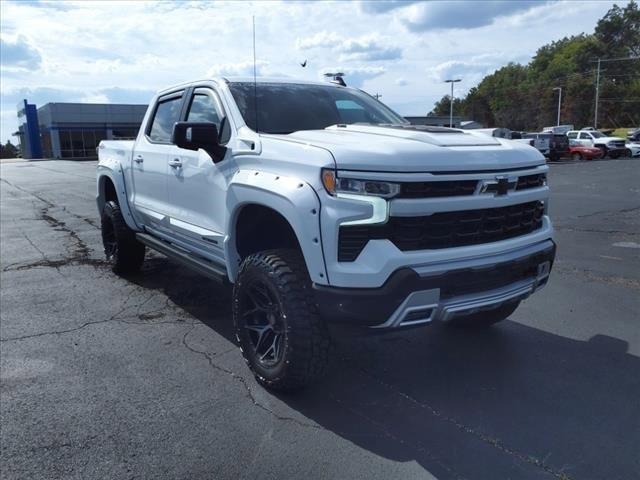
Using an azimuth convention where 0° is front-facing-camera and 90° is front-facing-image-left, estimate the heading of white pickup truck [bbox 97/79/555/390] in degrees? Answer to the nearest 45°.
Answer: approximately 315°

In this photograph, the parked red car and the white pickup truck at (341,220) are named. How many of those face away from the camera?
0

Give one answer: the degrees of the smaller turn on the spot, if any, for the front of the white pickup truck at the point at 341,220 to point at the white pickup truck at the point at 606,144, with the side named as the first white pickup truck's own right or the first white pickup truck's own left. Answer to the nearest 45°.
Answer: approximately 90° to the first white pickup truck's own left

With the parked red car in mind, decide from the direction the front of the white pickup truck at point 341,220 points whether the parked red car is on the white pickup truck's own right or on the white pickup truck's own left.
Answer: on the white pickup truck's own left

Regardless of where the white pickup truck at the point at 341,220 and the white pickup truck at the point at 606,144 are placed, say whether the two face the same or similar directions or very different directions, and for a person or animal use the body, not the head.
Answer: same or similar directions

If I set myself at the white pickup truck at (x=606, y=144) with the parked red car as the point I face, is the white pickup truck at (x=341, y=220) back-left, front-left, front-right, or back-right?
front-left

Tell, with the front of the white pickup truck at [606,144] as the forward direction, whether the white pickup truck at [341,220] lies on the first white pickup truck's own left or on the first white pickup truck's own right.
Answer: on the first white pickup truck's own right

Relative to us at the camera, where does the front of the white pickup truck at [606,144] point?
facing the viewer and to the right of the viewer

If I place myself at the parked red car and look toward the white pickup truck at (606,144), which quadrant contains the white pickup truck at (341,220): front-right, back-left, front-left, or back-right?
back-right

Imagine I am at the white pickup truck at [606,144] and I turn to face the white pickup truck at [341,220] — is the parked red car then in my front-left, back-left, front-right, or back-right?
front-right

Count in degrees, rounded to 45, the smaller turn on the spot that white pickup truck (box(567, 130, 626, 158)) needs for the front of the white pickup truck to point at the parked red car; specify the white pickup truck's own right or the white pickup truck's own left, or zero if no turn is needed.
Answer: approximately 90° to the white pickup truck's own right

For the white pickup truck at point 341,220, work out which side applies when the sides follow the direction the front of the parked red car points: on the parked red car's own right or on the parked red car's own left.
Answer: on the parked red car's own right

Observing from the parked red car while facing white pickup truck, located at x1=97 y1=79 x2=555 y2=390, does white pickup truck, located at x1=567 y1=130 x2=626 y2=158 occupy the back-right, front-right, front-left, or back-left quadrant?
back-left
